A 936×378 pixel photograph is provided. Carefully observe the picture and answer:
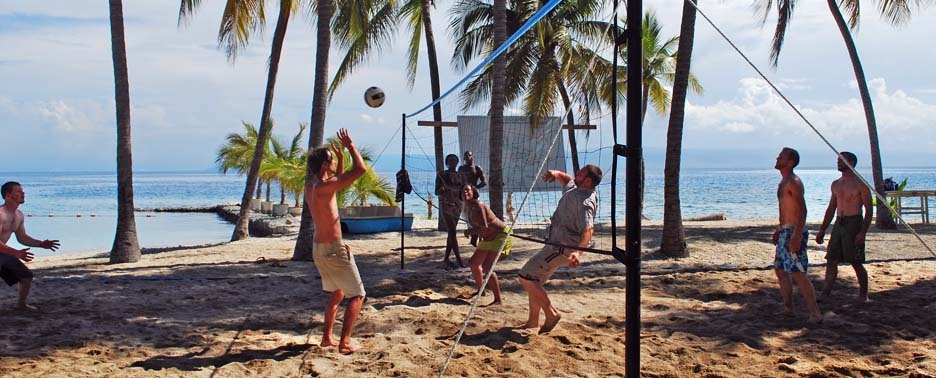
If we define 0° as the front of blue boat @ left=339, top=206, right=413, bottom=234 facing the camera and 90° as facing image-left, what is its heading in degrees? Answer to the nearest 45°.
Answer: approximately 270°

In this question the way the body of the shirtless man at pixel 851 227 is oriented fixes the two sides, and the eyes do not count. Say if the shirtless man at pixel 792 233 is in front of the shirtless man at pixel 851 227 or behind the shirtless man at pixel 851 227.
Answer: in front

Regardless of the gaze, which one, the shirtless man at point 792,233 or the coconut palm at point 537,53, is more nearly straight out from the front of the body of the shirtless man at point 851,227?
the shirtless man

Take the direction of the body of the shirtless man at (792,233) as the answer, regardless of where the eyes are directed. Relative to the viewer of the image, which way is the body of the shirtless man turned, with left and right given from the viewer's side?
facing to the left of the viewer

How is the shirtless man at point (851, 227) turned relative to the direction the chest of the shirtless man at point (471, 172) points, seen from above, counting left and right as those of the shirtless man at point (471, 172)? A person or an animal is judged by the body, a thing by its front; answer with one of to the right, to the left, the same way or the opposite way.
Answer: to the right

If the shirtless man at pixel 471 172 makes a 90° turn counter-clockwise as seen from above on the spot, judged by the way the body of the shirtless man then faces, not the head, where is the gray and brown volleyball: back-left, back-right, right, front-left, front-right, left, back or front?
right

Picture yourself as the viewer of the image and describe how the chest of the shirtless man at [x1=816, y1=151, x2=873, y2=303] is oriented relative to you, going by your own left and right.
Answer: facing the viewer and to the left of the viewer

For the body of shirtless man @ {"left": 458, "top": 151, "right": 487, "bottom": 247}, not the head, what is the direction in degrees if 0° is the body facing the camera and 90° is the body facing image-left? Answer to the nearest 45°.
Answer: approximately 0°

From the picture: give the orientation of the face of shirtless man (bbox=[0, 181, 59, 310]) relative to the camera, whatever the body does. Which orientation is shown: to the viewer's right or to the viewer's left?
to the viewer's right

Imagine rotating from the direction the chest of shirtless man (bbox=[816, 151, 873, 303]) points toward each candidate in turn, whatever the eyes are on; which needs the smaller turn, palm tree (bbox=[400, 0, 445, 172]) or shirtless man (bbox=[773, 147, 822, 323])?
the shirtless man

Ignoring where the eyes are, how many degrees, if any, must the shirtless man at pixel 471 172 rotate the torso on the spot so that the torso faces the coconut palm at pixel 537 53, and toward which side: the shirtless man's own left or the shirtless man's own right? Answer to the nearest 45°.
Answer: approximately 180°
